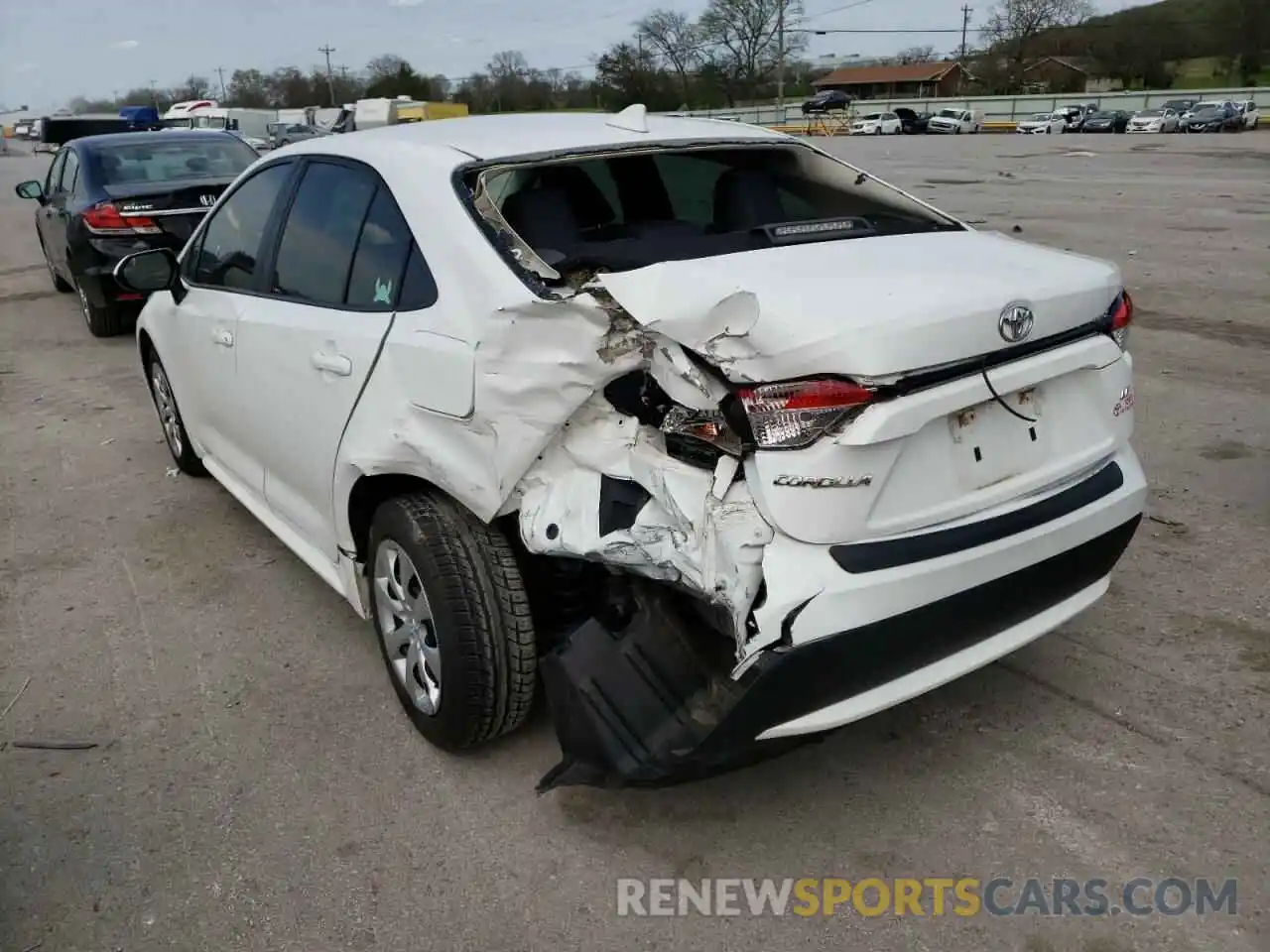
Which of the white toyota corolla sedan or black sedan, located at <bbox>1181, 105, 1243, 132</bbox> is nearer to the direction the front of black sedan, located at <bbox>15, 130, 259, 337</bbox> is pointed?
the black sedan

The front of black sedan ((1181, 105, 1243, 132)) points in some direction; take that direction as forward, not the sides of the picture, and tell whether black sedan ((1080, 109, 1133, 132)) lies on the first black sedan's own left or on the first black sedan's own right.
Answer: on the first black sedan's own right

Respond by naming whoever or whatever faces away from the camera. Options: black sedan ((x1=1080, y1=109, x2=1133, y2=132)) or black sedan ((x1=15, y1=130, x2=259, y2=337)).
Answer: black sedan ((x1=15, y1=130, x2=259, y2=337))

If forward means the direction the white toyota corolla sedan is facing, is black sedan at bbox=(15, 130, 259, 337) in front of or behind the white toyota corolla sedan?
in front

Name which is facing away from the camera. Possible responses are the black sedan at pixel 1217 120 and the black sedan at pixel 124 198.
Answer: the black sedan at pixel 124 198

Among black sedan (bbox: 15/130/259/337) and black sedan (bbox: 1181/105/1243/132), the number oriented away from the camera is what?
1

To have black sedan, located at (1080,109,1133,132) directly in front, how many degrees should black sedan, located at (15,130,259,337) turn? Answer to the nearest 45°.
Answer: approximately 45° to its right

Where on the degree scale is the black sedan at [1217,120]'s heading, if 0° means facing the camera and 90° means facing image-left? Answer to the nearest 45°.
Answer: approximately 45°

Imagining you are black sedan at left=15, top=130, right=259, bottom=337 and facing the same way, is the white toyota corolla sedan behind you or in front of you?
behind

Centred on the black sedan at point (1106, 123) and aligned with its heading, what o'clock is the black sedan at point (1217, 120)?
the black sedan at point (1217, 120) is roughly at 9 o'clock from the black sedan at point (1106, 123).

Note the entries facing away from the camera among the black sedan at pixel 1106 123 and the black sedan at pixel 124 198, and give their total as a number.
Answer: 1

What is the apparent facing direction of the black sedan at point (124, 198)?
away from the camera

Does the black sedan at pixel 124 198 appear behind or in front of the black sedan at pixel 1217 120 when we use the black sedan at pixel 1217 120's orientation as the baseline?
in front

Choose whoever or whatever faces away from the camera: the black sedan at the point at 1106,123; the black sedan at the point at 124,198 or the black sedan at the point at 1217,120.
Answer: the black sedan at the point at 124,198
